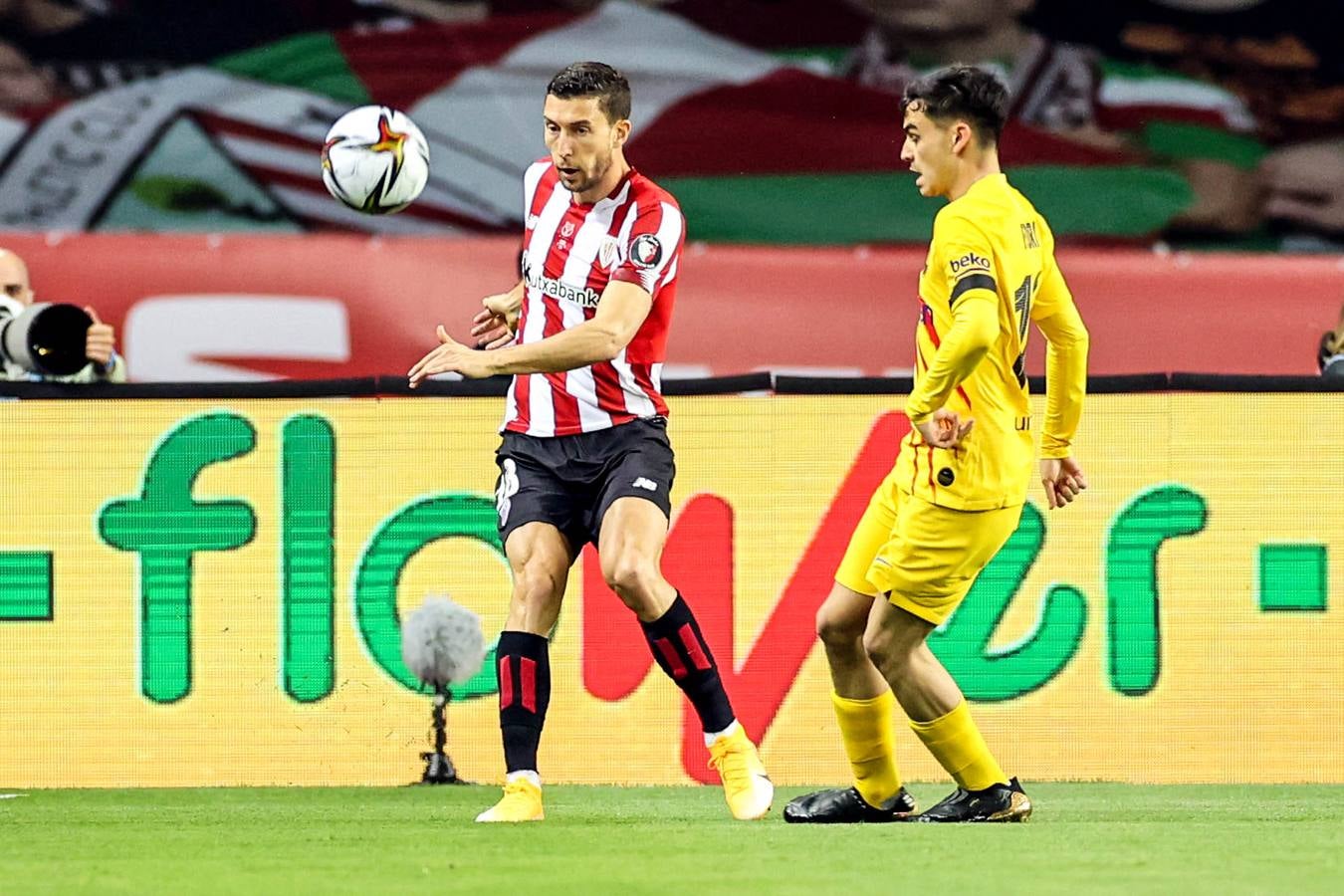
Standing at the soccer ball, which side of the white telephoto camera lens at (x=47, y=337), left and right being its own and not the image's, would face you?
front

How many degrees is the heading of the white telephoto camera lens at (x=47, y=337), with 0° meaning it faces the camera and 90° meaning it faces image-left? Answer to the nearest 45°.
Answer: approximately 315°
